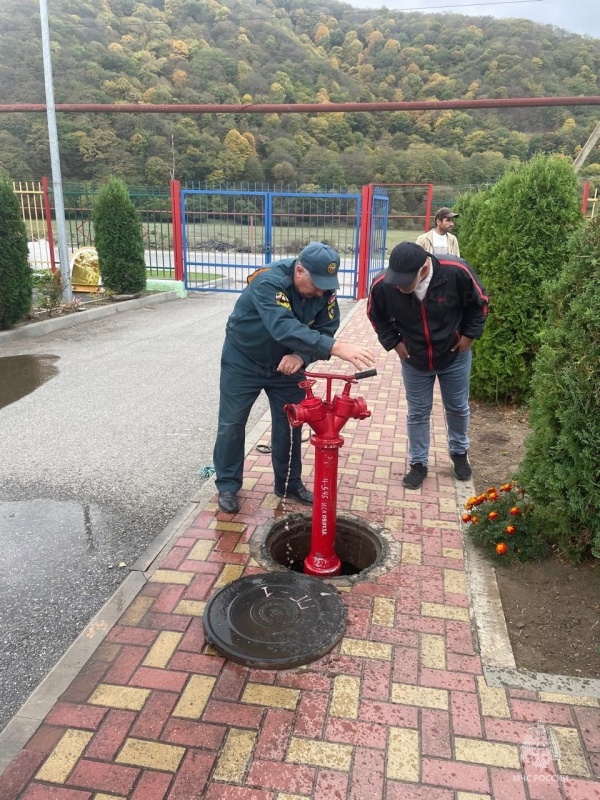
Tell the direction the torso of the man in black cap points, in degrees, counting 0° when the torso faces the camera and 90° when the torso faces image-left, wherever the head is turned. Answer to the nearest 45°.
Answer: approximately 0°

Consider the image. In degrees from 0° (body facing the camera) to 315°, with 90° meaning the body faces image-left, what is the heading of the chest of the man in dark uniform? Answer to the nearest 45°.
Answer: approximately 315°

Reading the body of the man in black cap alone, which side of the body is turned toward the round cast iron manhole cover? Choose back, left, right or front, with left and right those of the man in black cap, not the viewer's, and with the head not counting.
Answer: front

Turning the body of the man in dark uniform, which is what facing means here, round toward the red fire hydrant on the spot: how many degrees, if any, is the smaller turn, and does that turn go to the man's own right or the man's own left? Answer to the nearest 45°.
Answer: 0° — they already face it

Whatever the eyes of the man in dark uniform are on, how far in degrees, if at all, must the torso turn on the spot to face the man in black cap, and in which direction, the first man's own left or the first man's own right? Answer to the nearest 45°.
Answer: approximately 45° to the first man's own left

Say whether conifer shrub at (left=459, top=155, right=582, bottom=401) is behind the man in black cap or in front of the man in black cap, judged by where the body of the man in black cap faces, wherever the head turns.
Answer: behind

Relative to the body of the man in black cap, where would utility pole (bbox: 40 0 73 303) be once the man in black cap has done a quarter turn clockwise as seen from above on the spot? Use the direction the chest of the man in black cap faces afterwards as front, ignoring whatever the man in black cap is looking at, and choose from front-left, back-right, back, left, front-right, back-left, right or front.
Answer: front-right

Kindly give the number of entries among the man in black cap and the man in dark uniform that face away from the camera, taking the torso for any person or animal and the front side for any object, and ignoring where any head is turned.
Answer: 0

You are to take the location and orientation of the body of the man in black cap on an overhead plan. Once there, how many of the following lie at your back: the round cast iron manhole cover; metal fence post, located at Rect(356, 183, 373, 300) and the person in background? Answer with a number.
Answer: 2

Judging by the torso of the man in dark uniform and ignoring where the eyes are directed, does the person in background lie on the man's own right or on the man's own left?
on the man's own left

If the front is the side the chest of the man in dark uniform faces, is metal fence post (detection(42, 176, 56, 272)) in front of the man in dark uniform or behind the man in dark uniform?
behind

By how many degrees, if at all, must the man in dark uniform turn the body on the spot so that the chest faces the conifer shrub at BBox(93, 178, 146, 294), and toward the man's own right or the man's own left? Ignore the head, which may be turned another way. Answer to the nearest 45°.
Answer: approximately 135° to the man's own left
